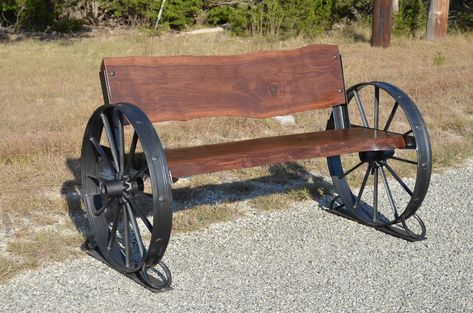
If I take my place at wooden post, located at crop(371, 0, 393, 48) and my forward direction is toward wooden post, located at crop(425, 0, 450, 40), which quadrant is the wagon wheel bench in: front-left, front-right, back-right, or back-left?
back-right

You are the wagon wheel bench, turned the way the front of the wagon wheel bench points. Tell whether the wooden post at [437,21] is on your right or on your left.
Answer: on your left

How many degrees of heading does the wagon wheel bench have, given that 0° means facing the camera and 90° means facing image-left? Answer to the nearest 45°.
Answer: approximately 315°

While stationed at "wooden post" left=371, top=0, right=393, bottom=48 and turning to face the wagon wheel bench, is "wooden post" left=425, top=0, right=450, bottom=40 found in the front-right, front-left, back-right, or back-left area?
back-left

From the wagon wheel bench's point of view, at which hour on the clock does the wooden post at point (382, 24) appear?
The wooden post is roughly at 8 o'clock from the wagon wheel bench.
